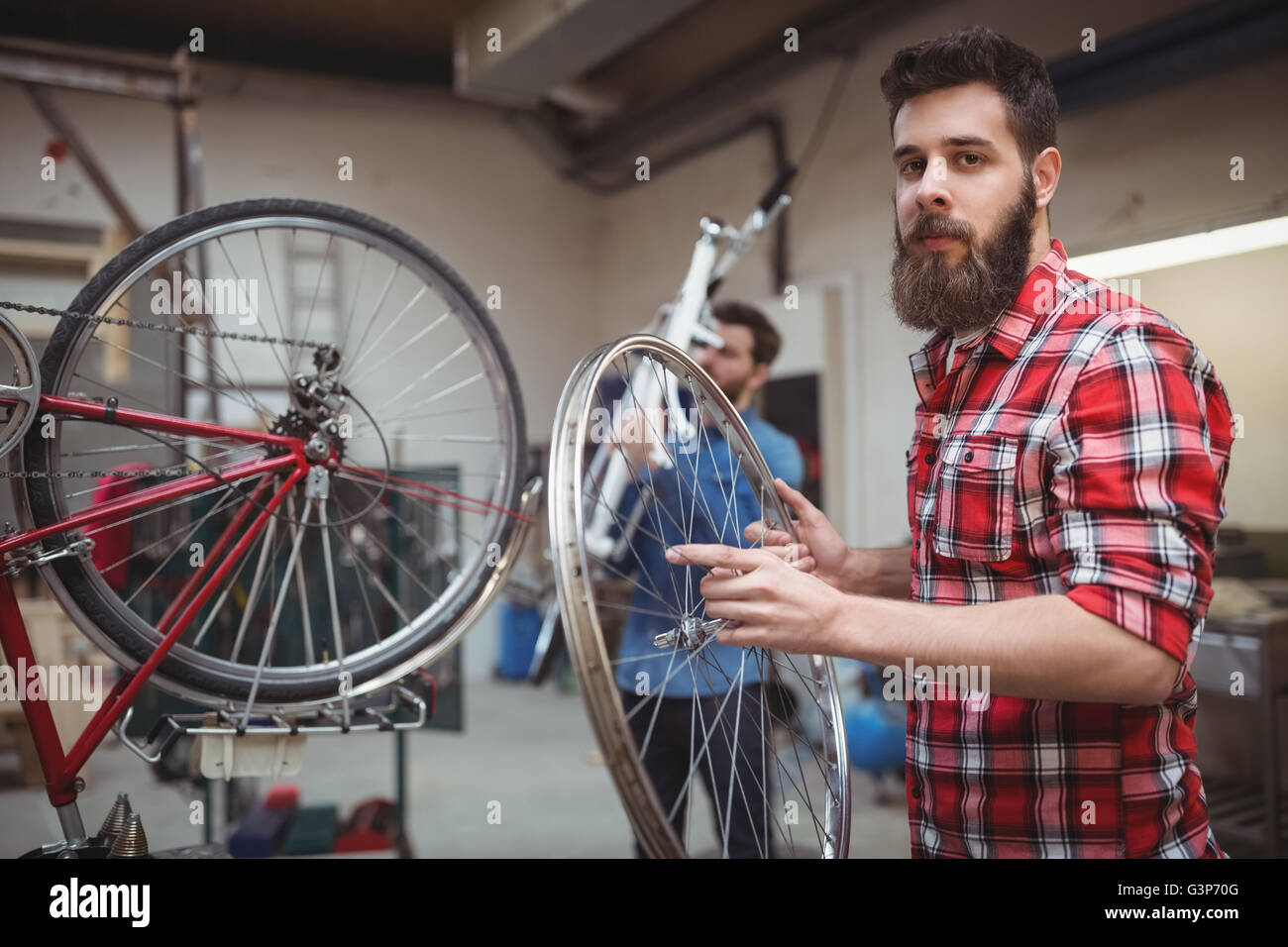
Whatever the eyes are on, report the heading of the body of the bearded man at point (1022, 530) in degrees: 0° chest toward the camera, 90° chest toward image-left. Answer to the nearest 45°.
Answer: approximately 45°
